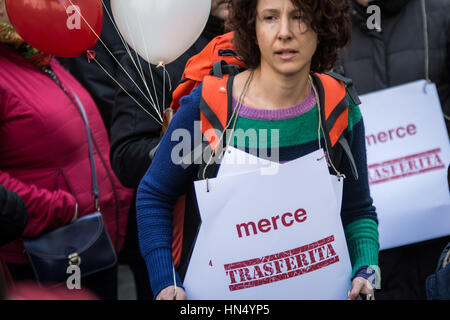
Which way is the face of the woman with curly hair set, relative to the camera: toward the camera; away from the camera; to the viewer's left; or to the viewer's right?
toward the camera

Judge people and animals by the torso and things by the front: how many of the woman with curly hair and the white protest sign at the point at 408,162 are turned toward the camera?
2

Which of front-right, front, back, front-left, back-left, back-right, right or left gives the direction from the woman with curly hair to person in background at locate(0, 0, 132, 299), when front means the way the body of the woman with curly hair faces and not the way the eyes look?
back-right

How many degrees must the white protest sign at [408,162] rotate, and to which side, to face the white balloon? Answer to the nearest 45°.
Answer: approximately 45° to its right

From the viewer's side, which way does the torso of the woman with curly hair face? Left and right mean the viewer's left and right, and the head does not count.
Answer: facing the viewer

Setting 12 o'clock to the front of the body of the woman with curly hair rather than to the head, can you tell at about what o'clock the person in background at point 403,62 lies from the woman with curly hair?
The person in background is roughly at 7 o'clock from the woman with curly hair.

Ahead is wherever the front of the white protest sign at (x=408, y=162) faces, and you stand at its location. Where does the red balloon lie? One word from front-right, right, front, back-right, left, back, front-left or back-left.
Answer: front-right

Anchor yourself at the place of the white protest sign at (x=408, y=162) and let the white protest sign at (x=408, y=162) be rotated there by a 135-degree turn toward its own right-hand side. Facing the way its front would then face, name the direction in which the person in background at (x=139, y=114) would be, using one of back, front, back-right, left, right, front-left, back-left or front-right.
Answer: left

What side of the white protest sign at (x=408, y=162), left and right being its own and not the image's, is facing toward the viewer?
front

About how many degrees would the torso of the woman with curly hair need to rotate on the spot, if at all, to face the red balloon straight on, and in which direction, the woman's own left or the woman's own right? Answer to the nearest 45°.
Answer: approximately 90° to the woman's own right

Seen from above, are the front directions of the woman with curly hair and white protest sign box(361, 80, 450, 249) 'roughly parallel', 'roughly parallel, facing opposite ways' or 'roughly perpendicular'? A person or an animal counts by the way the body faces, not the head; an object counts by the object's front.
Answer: roughly parallel
